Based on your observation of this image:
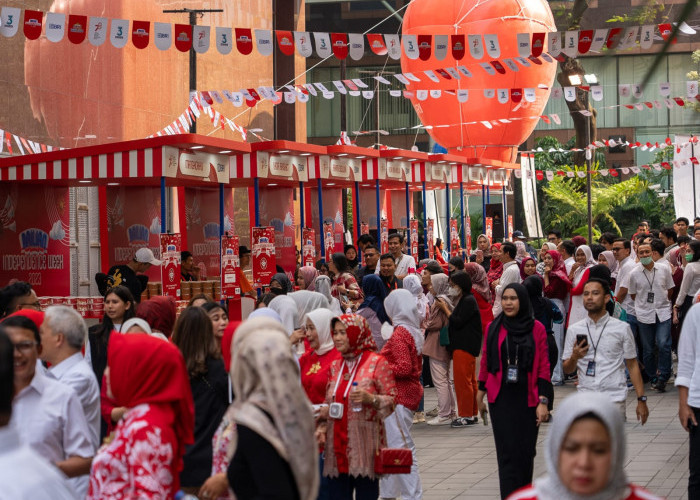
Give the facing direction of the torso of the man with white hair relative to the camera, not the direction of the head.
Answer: to the viewer's left

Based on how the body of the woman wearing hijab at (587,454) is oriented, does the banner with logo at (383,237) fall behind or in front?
behind

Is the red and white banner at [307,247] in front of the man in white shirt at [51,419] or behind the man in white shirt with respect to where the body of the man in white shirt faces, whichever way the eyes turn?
behind

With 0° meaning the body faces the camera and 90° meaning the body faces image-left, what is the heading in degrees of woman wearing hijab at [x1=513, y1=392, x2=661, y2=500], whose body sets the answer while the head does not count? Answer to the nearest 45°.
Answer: approximately 0°

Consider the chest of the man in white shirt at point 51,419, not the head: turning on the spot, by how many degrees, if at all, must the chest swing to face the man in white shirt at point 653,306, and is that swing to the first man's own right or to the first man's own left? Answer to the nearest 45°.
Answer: approximately 180°

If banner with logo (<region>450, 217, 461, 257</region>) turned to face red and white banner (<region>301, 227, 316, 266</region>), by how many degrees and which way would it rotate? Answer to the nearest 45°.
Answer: approximately 45° to its right

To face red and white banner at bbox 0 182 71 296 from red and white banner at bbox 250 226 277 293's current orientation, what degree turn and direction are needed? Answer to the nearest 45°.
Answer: approximately 90° to its right
